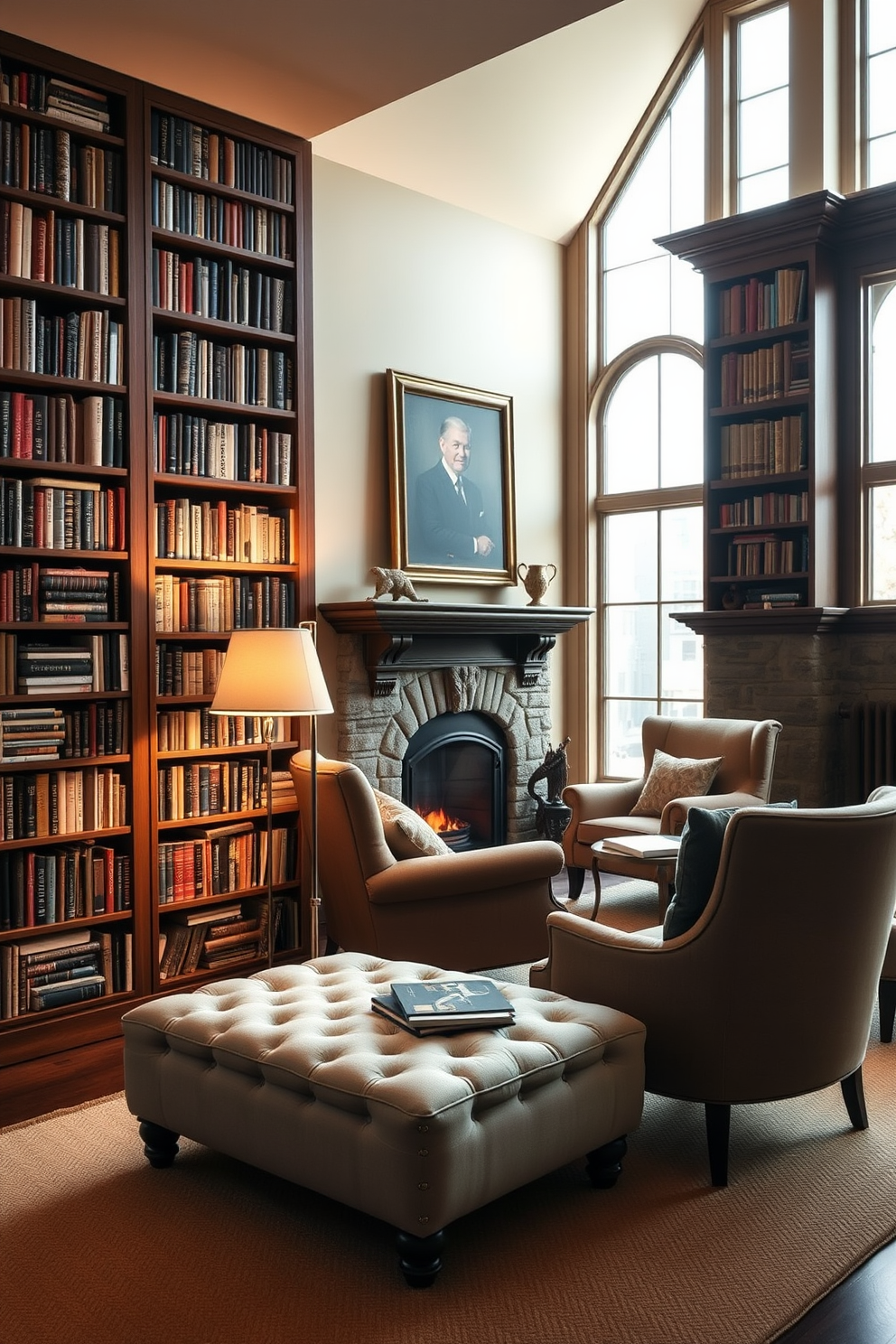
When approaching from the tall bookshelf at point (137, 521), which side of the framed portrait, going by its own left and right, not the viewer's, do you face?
right

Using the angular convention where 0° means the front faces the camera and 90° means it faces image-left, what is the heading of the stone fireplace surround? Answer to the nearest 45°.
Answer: approximately 315°

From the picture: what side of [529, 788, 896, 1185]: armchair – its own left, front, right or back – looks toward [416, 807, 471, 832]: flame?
front

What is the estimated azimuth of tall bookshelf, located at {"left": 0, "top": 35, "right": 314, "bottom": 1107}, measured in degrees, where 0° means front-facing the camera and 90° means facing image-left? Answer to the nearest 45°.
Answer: approximately 315°

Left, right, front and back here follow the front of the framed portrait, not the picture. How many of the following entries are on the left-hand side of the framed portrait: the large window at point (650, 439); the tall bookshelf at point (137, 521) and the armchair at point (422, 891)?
1

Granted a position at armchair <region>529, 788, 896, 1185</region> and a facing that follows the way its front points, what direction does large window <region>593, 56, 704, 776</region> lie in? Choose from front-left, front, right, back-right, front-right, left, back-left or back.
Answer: front-right

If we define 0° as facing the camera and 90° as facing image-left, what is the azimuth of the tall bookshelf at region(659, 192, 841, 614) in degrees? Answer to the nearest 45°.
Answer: approximately 45°

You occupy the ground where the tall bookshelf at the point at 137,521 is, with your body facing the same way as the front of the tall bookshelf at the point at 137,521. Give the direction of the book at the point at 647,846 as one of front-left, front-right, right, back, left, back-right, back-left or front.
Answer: front-left
